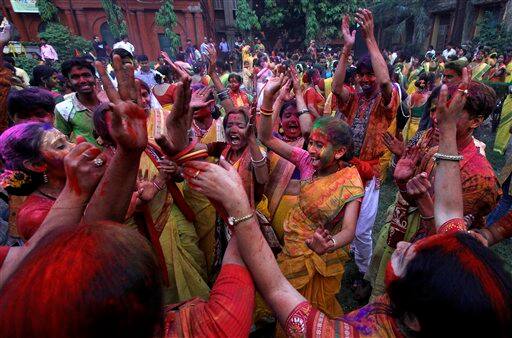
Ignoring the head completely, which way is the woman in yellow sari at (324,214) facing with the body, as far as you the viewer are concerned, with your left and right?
facing the viewer and to the left of the viewer

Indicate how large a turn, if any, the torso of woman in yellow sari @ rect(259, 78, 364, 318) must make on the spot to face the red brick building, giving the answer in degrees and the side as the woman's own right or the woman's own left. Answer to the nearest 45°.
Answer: approximately 90° to the woman's own right

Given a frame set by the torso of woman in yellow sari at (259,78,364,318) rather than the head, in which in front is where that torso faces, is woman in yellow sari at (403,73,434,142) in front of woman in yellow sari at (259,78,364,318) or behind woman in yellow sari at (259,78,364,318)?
behind

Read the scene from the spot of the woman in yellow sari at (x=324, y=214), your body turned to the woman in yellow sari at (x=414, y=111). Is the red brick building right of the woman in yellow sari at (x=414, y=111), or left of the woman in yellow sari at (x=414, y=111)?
left

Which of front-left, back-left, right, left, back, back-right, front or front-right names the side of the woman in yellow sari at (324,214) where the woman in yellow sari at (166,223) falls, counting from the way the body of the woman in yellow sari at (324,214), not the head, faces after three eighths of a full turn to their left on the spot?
back
